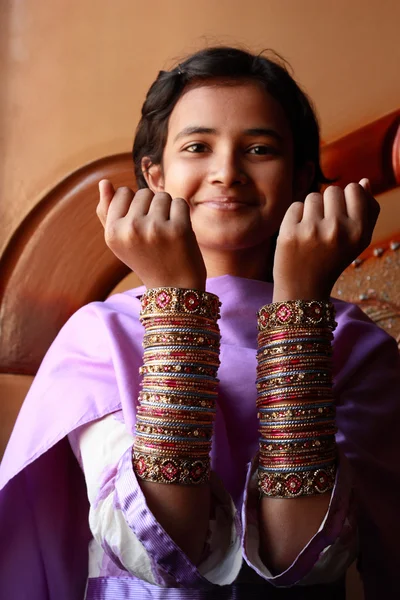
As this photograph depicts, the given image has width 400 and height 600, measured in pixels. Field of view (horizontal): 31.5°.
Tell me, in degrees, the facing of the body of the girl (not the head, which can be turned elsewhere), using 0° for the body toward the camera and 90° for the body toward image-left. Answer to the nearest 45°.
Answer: approximately 0°
